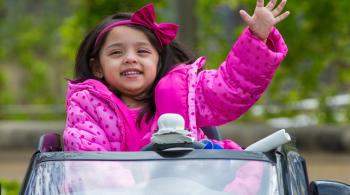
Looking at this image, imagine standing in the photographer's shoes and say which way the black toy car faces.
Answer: facing the viewer

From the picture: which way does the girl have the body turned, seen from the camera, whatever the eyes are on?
toward the camera

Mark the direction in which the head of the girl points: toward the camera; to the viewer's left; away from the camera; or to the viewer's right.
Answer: toward the camera
